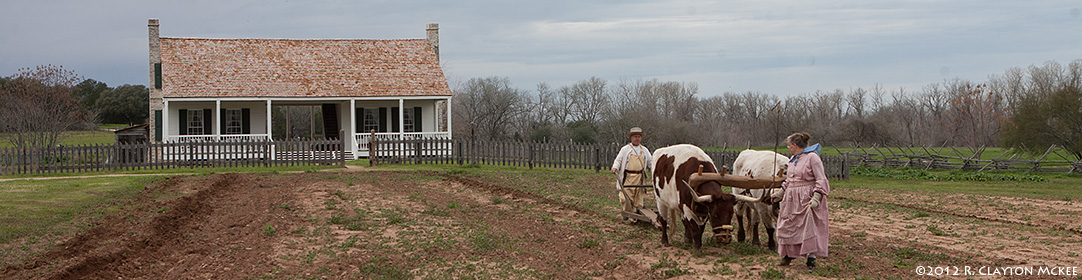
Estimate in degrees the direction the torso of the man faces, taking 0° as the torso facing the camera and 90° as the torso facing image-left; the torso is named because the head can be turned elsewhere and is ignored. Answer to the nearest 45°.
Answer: approximately 0°

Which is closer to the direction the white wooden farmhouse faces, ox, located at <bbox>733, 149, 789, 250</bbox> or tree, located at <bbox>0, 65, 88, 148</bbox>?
the ox

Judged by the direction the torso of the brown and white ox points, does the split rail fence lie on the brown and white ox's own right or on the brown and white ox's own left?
on the brown and white ox's own left

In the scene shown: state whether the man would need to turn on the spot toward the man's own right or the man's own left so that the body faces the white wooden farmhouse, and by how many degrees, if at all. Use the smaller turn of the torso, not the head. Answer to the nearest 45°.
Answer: approximately 135° to the man's own right

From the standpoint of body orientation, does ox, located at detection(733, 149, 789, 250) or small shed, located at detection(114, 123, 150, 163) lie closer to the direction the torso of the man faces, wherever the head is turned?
the ox

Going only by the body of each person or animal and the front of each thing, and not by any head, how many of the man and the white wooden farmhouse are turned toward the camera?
2

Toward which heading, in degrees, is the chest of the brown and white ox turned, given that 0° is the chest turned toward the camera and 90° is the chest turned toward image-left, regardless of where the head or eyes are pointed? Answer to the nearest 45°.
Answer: approximately 315°

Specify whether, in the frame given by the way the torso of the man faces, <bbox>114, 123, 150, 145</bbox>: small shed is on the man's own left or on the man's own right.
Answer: on the man's own right
